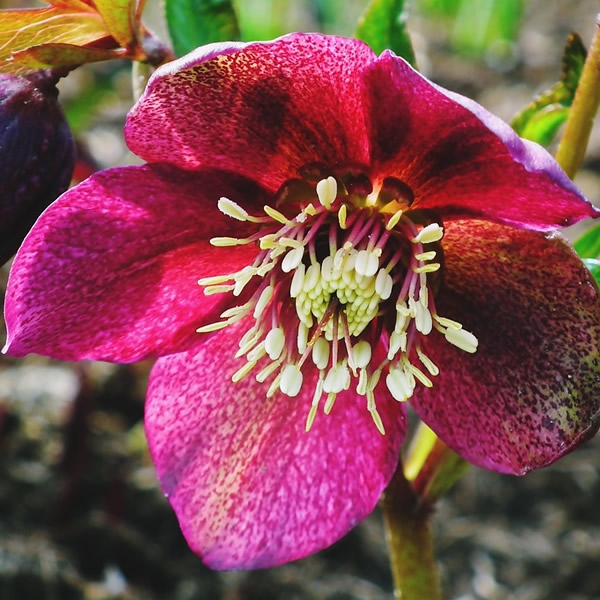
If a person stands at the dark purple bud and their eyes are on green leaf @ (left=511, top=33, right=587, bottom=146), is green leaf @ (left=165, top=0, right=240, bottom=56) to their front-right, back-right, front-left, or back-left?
front-left

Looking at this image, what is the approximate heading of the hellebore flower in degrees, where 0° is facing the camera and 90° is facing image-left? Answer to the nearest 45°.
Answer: approximately 0°
